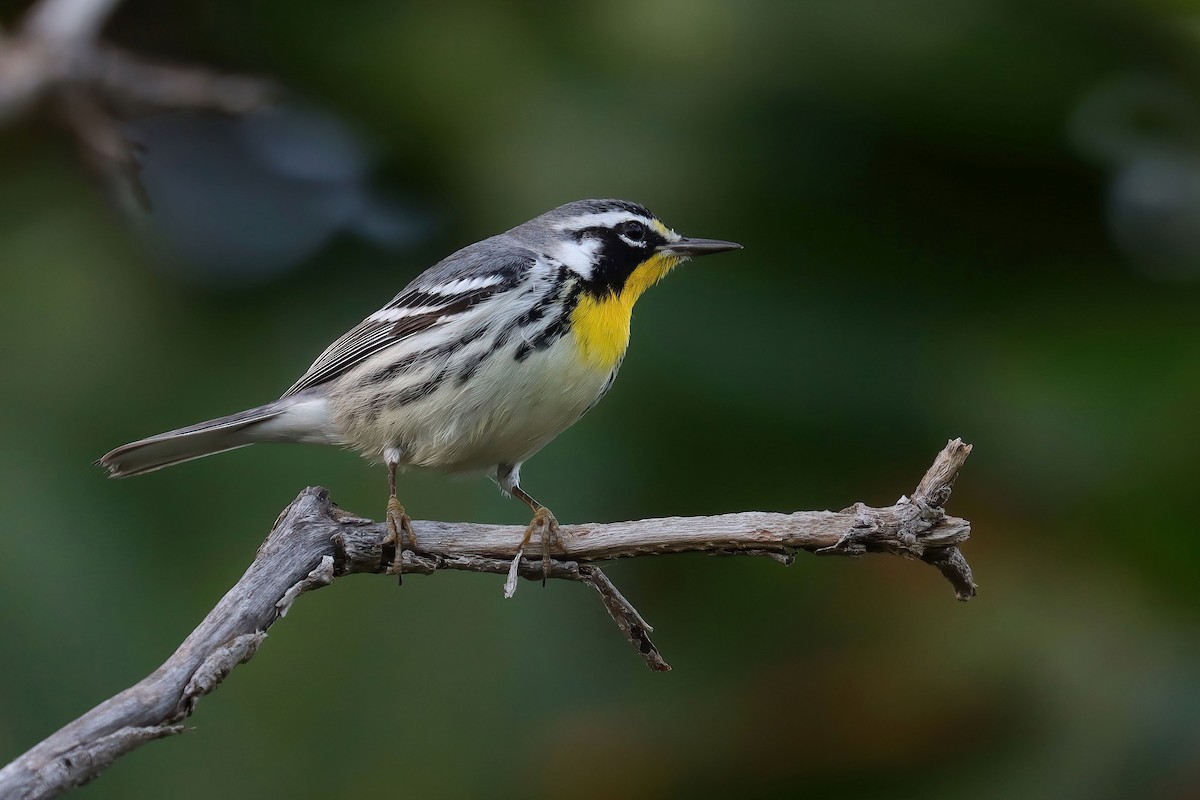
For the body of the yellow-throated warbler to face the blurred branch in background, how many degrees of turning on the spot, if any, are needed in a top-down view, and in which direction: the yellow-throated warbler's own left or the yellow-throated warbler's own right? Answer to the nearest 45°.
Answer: approximately 135° to the yellow-throated warbler's own left

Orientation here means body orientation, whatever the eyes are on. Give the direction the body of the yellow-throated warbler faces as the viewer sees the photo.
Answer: to the viewer's right
